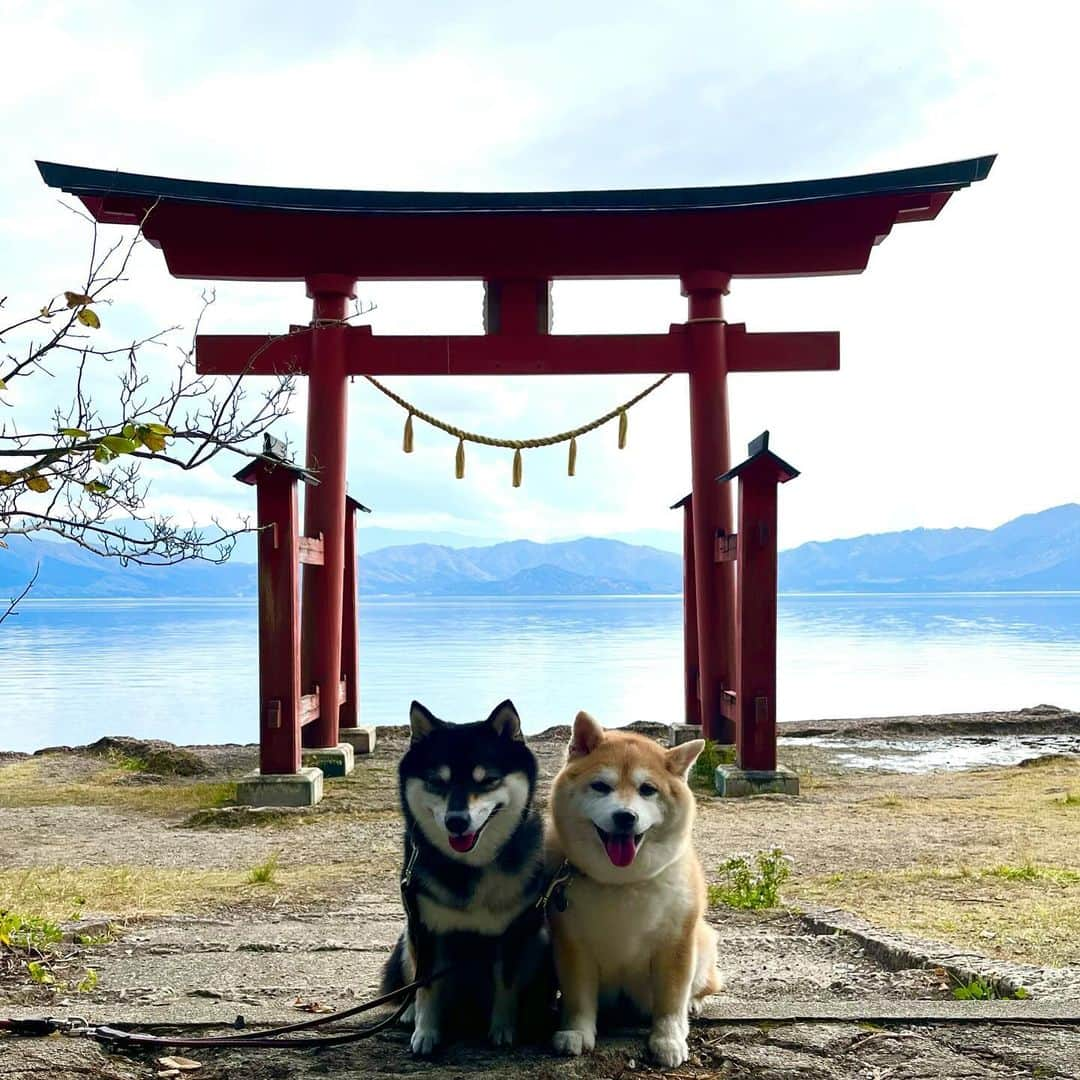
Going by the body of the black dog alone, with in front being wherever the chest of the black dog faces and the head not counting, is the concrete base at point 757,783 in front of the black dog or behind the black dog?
behind

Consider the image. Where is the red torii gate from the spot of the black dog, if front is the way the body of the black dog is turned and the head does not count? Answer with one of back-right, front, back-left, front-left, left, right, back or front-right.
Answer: back

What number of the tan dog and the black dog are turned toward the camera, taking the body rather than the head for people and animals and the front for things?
2

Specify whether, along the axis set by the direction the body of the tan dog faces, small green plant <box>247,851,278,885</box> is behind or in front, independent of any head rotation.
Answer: behind

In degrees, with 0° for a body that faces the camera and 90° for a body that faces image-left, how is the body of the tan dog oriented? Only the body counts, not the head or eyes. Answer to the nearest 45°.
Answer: approximately 0°
